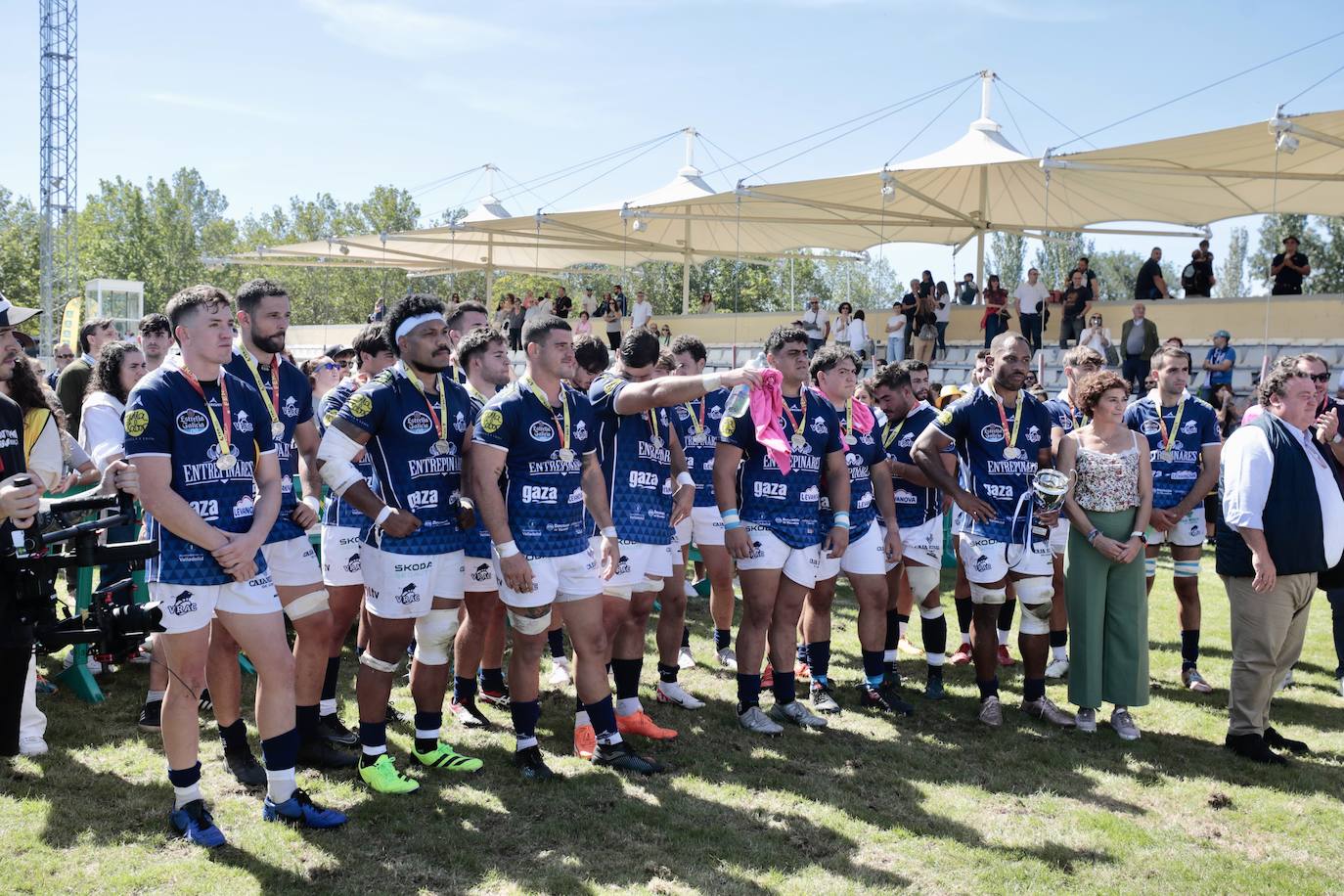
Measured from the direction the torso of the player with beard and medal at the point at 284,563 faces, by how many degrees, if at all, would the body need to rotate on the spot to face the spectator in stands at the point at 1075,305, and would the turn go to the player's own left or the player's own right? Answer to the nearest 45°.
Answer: approximately 90° to the player's own left

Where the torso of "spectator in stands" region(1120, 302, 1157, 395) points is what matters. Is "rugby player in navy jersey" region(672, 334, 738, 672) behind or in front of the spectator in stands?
in front

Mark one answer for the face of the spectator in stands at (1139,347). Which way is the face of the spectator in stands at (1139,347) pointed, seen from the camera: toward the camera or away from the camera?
toward the camera

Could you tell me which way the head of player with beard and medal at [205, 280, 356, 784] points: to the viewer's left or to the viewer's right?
to the viewer's right

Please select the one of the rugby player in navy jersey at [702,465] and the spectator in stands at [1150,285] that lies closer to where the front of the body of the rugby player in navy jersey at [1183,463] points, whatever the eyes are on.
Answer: the rugby player in navy jersey

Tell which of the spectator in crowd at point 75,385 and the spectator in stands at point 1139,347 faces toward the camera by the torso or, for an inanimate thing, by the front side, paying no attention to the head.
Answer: the spectator in stands at point 1139,347

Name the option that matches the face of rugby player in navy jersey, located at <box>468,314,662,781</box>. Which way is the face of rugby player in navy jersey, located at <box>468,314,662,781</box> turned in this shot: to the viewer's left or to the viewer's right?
to the viewer's right

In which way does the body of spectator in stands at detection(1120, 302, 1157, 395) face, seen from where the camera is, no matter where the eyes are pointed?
toward the camera

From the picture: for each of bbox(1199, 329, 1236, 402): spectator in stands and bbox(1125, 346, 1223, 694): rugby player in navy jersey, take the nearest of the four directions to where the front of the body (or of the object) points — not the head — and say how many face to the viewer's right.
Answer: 0

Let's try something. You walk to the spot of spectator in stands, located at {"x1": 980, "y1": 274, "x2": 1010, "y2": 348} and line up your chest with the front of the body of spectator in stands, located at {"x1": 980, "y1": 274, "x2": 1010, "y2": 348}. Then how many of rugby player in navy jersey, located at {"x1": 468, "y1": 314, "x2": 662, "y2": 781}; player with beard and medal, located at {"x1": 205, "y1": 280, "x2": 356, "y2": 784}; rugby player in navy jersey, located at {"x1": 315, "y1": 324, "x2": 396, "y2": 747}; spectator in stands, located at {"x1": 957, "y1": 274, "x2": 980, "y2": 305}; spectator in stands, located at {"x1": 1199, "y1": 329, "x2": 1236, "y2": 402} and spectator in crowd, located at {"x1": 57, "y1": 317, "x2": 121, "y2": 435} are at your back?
1

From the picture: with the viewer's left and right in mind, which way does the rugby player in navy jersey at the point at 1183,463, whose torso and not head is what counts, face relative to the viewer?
facing the viewer

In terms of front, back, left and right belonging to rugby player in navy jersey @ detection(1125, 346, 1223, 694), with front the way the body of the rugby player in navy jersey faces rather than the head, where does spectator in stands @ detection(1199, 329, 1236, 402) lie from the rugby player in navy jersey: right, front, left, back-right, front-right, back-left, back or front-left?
back

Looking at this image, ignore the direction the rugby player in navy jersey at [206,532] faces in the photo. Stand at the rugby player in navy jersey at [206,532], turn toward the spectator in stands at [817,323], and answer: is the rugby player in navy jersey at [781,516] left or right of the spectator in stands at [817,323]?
right
